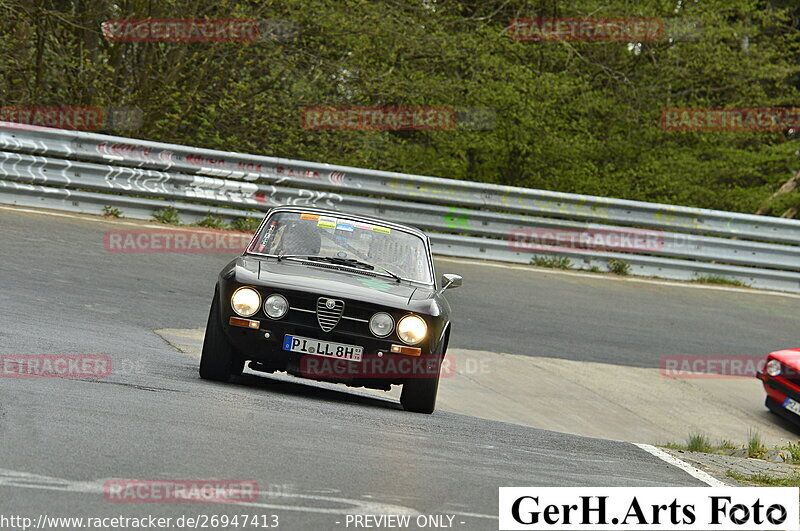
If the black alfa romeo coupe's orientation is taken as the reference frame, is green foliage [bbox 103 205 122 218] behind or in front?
behind

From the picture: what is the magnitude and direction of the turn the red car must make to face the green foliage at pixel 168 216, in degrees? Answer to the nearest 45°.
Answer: approximately 45° to its right

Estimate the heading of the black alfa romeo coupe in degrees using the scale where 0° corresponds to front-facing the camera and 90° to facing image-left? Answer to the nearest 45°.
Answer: approximately 0°

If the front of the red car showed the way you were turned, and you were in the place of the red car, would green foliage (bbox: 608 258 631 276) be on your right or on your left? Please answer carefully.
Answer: on your right

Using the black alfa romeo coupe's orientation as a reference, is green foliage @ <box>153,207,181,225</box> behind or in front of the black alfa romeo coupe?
behind

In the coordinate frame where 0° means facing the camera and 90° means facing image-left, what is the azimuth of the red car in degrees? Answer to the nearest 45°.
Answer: approximately 45°

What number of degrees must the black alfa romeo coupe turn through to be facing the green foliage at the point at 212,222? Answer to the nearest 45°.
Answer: approximately 180°

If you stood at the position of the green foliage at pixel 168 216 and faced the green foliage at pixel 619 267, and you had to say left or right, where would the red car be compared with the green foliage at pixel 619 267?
right

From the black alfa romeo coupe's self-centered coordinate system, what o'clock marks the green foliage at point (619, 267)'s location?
The green foliage is roughly at 7 o'clock from the black alfa romeo coupe.

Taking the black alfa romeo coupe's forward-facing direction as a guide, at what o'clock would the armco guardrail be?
The armco guardrail is roughly at 6 o'clock from the black alfa romeo coupe.

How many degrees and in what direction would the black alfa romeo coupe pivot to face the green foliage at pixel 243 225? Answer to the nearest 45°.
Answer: approximately 180°
